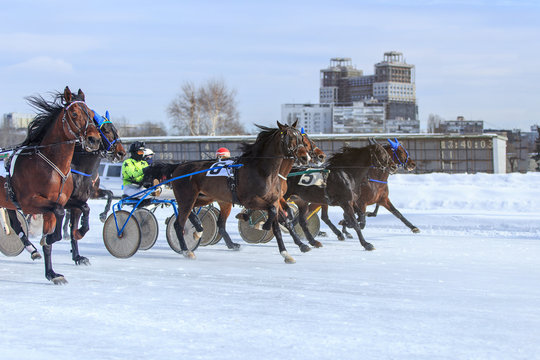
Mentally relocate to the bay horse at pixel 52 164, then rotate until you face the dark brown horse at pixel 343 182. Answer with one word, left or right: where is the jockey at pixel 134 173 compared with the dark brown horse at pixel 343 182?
left

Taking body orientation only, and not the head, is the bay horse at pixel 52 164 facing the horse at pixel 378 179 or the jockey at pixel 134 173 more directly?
the horse
